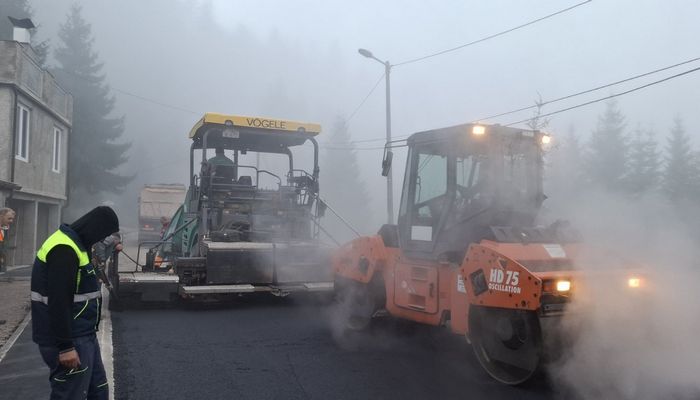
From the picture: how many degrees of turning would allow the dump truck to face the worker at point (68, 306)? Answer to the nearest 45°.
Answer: approximately 180°

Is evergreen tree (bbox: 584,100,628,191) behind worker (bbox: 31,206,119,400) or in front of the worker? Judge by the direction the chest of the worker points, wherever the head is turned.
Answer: in front

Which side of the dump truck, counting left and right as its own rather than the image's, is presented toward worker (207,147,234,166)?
back

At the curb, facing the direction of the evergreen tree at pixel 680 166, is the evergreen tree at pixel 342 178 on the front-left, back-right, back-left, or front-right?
front-left

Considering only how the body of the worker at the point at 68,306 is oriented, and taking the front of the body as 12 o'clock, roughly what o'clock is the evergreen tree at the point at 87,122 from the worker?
The evergreen tree is roughly at 9 o'clock from the worker.

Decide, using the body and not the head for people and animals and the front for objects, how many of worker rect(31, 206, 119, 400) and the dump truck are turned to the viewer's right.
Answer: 1

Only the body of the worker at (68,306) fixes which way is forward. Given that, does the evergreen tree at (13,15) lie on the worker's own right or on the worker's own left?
on the worker's own left

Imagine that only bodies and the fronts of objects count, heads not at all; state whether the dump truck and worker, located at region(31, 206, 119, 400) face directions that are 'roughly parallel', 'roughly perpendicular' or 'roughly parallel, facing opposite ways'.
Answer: roughly perpendicular

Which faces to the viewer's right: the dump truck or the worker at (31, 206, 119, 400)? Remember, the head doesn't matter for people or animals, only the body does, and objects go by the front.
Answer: the worker

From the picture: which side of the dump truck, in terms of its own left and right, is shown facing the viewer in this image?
back

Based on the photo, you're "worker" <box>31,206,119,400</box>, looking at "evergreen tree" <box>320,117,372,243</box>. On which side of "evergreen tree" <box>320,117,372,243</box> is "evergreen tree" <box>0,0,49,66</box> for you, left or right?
left

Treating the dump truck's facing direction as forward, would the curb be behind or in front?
behind

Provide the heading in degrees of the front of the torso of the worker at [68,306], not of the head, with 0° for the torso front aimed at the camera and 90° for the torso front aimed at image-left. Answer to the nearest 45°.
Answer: approximately 270°

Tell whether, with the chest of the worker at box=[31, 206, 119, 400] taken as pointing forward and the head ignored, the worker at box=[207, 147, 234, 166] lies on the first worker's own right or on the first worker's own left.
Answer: on the first worker's own left
